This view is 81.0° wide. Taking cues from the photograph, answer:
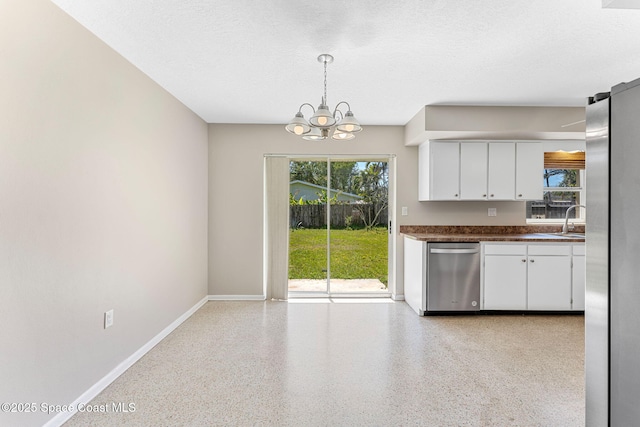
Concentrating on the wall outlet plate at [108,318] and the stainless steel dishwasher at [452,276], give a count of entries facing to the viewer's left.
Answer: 0

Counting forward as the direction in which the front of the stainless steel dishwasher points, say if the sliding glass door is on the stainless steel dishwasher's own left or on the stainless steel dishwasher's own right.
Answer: on the stainless steel dishwasher's own right

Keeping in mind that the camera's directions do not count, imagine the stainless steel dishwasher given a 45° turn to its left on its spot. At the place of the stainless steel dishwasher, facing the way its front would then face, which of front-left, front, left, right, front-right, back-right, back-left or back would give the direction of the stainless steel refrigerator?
front-right

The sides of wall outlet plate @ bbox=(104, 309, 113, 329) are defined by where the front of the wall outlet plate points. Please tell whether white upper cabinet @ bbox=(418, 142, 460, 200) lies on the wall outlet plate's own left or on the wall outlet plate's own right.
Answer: on the wall outlet plate's own left

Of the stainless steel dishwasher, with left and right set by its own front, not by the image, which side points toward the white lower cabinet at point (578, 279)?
left

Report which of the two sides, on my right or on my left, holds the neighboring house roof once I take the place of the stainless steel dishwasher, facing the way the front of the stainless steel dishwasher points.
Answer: on my right

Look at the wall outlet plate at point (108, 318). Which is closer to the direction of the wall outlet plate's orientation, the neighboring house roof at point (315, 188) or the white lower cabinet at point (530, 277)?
the white lower cabinet

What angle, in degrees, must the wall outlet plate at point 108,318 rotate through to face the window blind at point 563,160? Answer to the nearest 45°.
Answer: approximately 45° to its left

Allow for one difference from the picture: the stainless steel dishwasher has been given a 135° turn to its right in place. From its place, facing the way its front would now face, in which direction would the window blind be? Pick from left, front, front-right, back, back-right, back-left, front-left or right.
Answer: right

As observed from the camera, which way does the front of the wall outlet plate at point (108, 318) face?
facing the viewer and to the right of the viewer

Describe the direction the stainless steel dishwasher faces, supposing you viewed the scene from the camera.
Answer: facing the viewer
